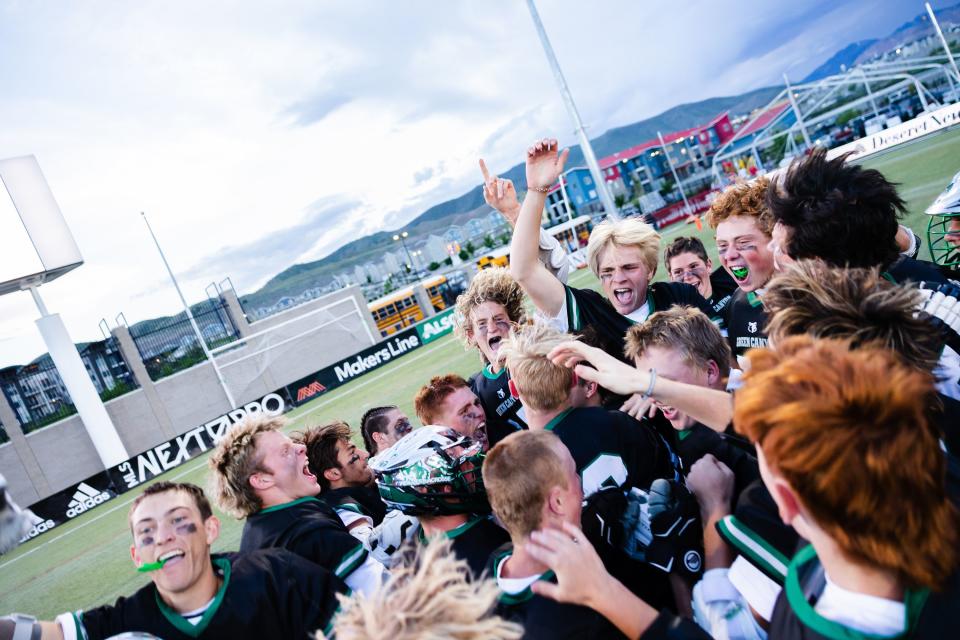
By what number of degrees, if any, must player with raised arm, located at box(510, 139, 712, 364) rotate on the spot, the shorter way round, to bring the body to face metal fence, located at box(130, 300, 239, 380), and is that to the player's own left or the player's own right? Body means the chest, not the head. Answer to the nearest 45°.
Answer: approximately 135° to the player's own right

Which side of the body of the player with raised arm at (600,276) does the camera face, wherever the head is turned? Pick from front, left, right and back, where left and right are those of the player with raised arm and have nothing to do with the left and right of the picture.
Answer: front

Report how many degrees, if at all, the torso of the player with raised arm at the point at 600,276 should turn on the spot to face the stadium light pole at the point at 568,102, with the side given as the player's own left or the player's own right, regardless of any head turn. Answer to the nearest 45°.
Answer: approximately 180°

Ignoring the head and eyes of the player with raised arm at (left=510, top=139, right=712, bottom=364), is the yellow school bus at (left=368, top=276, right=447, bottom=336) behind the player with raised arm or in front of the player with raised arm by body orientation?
behind

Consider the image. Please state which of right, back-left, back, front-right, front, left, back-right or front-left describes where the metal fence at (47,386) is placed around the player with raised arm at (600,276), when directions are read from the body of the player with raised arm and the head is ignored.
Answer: back-right

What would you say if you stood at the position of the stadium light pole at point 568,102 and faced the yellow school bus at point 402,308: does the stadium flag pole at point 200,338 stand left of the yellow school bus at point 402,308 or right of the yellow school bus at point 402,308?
left

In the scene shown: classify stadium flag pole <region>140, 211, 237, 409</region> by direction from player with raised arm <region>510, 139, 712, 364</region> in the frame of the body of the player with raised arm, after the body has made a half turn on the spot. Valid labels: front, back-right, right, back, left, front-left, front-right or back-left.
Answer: front-left
